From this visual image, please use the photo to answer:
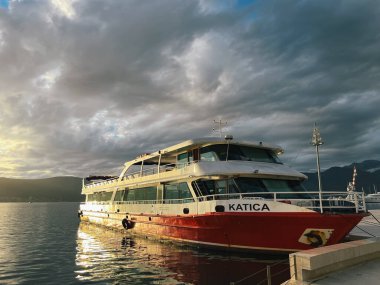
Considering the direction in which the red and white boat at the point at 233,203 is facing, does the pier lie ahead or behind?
ahead

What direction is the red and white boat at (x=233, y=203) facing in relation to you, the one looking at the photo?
facing the viewer and to the right of the viewer
